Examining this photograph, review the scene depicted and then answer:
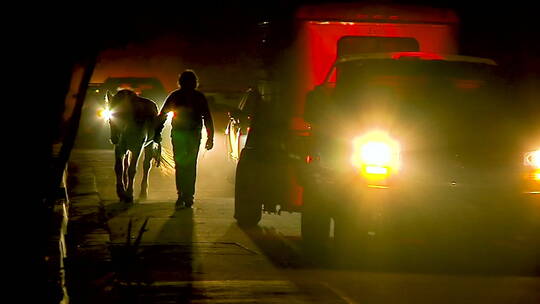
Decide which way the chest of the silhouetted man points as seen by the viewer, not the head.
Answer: toward the camera

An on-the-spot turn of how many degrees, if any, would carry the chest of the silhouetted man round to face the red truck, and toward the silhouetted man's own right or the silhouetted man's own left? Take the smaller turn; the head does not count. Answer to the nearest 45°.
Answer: approximately 45° to the silhouetted man's own left

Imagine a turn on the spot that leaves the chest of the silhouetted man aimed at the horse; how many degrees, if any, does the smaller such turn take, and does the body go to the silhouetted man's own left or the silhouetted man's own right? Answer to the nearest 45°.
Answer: approximately 135° to the silhouetted man's own right
